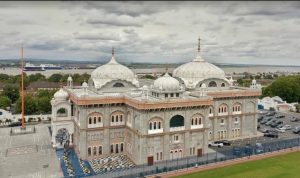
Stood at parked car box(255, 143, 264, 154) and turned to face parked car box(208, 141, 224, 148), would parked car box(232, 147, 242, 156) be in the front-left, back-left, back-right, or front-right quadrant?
front-left

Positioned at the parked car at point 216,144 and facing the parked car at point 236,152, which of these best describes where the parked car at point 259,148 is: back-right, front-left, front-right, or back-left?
front-left

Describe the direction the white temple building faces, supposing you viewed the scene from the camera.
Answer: facing the viewer and to the left of the viewer

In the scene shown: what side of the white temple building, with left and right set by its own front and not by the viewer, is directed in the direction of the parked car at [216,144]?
left
